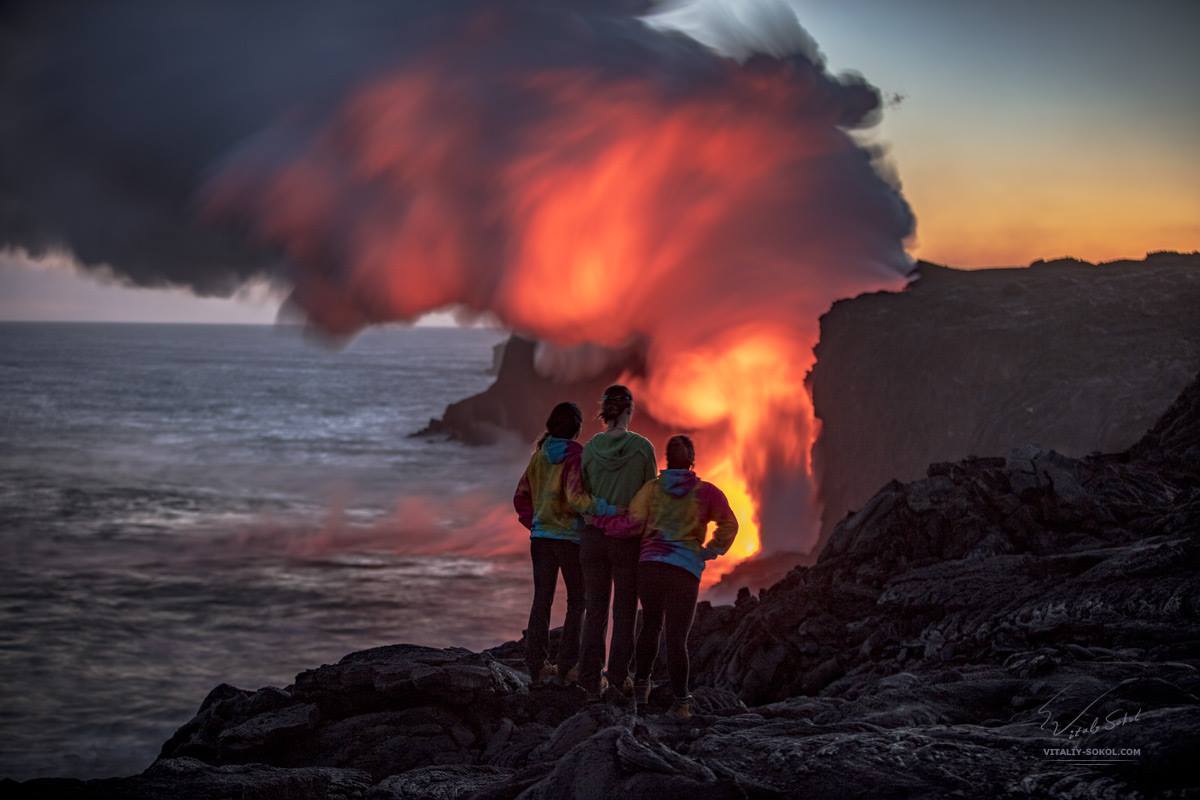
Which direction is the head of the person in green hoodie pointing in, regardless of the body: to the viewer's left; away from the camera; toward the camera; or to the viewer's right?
away from the camera

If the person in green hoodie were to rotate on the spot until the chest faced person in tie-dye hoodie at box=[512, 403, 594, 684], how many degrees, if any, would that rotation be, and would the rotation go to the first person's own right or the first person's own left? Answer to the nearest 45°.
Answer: approximately 45° to the first person's own left

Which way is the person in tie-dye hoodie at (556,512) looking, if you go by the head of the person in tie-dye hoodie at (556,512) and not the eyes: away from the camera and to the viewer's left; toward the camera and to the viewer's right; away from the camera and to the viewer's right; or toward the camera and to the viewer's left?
away from the camera and to the viewer's right

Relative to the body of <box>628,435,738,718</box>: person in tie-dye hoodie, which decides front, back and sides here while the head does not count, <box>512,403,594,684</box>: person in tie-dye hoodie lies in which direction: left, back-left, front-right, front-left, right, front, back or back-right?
front-left

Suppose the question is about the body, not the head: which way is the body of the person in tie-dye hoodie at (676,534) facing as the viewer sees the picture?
away from the camera

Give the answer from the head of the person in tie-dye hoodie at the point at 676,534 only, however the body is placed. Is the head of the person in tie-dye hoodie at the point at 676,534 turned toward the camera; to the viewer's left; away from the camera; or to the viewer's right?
away from the camera

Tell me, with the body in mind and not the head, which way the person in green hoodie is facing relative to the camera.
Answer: away from the camera

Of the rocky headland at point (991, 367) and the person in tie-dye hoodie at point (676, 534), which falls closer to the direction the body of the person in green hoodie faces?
the rocky headland

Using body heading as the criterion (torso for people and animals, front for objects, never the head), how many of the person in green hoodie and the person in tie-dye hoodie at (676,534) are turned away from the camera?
2

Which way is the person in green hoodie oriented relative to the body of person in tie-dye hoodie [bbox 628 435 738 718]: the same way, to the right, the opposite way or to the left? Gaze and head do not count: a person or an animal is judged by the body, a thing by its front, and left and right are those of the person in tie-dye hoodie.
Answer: the same way
